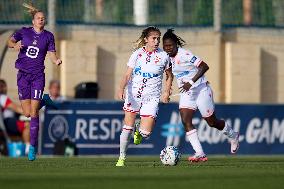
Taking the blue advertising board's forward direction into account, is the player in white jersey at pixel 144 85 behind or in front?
in front

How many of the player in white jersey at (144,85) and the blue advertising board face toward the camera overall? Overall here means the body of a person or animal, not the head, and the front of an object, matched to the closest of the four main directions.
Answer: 2

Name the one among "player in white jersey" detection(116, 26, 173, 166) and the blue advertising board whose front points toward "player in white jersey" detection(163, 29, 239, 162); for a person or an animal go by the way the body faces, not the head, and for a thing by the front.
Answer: the blue advertising board

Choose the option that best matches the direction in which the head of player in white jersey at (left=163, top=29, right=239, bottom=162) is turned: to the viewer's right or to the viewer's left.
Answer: to the viewer's left

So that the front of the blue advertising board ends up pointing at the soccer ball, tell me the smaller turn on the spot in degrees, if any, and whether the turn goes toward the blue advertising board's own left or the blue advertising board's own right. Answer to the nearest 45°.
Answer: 0° — it already faces it

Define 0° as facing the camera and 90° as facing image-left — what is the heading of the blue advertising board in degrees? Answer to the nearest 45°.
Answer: approximately 0°

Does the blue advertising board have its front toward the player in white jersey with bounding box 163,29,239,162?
yes

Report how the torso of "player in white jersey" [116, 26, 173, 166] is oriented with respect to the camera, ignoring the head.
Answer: toward the camera

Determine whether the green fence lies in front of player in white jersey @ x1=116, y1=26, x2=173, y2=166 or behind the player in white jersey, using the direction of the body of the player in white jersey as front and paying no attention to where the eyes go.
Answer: behind

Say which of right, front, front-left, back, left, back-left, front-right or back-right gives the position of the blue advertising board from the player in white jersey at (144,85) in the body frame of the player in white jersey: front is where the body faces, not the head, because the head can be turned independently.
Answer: back

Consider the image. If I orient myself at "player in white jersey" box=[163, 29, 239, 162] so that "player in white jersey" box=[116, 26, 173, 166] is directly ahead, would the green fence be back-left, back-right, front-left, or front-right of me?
back-right
